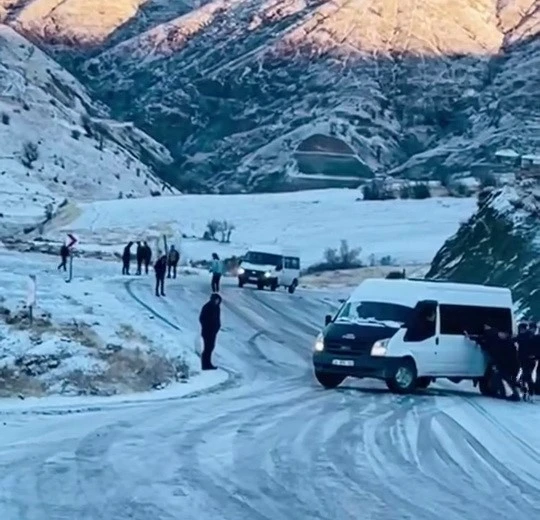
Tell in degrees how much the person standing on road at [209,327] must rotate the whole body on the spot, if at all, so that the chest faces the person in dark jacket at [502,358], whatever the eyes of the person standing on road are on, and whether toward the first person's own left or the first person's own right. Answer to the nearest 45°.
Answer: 0° — they already face them

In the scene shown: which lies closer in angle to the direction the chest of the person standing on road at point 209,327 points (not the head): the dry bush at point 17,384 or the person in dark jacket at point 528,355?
the person in dark jacket

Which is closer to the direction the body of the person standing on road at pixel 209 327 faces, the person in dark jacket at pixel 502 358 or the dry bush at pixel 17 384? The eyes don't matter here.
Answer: the person in dark jacket

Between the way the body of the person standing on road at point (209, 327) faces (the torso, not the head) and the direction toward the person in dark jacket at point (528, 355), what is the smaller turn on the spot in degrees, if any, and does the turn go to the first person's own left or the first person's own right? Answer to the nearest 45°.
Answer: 0° — they already face them

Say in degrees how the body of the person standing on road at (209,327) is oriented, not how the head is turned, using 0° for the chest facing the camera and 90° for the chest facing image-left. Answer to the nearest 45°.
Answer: approximately 270°

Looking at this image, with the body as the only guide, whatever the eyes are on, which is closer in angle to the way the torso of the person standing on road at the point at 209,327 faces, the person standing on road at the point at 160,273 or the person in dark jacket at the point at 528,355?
the person in dark jacket

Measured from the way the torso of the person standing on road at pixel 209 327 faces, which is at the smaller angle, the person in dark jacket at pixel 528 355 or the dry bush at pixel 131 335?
the person in dark jacket

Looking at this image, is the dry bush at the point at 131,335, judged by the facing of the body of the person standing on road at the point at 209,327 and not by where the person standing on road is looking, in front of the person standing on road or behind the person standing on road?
behind
